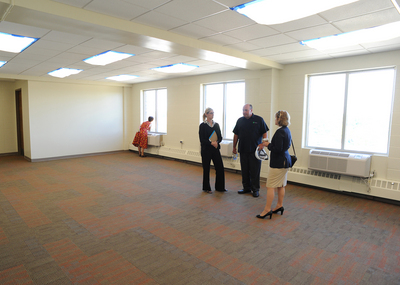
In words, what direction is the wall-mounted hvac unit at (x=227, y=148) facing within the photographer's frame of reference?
facing the viewer and to the left of the viewer

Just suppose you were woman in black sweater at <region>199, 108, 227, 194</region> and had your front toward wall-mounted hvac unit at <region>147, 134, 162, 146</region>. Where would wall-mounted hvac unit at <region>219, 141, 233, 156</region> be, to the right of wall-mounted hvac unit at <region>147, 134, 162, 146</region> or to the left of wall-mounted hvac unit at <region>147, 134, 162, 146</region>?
right

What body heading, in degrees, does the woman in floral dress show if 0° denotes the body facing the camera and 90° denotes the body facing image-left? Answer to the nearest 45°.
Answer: approximately 225°

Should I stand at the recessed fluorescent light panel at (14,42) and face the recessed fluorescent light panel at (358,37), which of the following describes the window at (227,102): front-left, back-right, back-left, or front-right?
front-left

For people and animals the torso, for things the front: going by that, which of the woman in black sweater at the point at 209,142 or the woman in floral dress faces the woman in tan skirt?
the woman in black sweater

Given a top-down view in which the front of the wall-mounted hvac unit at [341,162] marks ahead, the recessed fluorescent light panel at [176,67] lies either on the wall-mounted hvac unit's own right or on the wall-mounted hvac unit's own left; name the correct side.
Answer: on the wall-mounted hvac unit's own right

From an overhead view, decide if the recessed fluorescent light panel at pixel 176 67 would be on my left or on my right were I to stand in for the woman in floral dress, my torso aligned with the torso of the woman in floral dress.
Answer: on my right

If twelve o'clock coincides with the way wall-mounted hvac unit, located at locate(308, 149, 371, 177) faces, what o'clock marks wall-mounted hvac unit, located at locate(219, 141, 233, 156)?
wall-mounted hvac unit, located at locate(219, 141, 233, 156) is roughly at 2 o'clock from wall-mounted hvac unit, located at locate(308, 149, 371, 177).

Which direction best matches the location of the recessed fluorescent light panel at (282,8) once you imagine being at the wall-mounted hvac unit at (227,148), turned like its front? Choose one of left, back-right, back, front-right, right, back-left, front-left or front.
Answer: front-left

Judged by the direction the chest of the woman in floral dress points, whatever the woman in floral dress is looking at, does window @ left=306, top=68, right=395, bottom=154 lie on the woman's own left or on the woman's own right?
on the woman's own right

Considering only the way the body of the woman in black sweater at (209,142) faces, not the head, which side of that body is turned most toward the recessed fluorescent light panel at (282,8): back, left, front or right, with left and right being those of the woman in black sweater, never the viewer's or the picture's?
front

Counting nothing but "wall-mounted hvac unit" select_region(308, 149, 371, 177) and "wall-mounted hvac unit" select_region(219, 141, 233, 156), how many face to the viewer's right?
0

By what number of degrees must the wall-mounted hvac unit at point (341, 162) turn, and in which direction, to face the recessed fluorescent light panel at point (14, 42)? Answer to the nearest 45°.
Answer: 0° — it already faces it

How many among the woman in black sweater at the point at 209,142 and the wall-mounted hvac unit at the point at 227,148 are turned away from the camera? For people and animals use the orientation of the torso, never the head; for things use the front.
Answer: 0

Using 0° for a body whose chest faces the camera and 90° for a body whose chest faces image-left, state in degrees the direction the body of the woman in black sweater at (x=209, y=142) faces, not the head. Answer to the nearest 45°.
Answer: approximately 315°

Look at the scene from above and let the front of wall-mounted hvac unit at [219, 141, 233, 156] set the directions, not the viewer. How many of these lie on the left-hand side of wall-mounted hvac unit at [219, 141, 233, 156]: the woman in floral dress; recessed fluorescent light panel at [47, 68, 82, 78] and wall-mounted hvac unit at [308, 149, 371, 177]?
1
